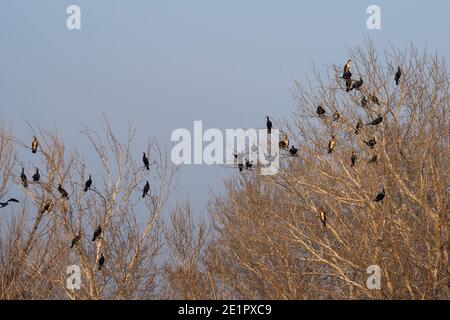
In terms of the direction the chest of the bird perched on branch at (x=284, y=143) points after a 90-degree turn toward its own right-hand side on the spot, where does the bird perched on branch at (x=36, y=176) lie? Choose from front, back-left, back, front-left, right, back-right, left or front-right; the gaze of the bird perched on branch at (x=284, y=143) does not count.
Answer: front-right

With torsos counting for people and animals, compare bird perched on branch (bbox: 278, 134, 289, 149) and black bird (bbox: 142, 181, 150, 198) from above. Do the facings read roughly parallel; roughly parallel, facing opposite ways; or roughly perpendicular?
roughly parallel
